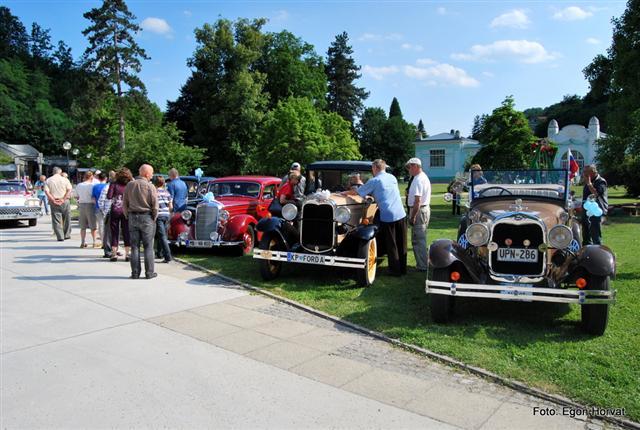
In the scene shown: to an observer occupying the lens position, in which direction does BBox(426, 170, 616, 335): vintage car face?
facing the viewer

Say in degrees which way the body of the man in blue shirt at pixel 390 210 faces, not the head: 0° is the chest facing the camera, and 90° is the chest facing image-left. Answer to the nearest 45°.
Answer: approximately 135°

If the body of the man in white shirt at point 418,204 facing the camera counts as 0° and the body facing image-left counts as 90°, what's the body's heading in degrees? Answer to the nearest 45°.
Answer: approximately 90°

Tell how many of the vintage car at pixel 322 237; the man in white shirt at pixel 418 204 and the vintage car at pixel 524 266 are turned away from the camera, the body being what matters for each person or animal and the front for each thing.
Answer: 0

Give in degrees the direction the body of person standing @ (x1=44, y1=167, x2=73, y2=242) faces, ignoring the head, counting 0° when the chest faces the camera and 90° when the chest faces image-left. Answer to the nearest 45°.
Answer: approximately 180°

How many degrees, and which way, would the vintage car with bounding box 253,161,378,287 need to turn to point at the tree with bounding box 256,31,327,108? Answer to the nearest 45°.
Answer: approximately 135° to its right

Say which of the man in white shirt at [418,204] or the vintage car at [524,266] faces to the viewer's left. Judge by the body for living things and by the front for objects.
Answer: the man in white shirt

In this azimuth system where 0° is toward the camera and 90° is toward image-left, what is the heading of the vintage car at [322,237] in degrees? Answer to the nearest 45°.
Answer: approximately 45°

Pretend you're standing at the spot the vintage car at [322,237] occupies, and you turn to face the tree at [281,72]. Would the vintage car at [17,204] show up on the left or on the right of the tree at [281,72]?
left

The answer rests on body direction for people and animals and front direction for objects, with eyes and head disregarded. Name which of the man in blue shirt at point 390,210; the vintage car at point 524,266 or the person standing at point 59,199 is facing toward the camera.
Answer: the vintage car

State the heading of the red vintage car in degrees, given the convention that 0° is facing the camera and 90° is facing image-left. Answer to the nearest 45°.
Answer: approximately 45°

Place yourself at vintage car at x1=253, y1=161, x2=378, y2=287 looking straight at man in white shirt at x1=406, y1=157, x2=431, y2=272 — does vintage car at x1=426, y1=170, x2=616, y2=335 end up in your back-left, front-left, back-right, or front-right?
front-right

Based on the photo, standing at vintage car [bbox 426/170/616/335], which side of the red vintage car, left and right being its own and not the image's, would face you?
left

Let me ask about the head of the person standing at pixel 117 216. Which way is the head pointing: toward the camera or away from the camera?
away from the camera

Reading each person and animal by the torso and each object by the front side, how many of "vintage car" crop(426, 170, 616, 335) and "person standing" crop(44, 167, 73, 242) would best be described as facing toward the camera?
1

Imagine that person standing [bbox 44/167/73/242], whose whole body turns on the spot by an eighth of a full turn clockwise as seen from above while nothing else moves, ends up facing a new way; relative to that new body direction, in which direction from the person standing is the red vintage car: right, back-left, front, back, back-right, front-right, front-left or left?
right
